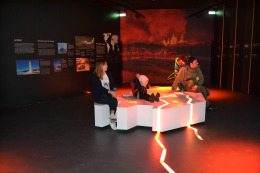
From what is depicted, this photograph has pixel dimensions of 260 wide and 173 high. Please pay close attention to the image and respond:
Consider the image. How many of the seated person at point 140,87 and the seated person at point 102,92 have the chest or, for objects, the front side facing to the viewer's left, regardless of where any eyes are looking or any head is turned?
0

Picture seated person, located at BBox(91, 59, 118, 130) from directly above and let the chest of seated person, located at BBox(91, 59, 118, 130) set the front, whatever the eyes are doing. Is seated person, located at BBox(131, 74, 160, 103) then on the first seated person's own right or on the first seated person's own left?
on the first seated person's own left

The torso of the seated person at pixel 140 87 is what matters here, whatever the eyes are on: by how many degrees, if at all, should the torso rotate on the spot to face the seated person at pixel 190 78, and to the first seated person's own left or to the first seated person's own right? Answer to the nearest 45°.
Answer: approximately 45° to the first seated person's own left

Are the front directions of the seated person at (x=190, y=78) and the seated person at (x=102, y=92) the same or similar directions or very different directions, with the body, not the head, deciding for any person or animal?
same or similar directions

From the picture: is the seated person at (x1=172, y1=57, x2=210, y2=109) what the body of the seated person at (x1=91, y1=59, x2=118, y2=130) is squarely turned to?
no

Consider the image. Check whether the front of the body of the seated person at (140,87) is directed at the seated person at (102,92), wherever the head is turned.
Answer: no
